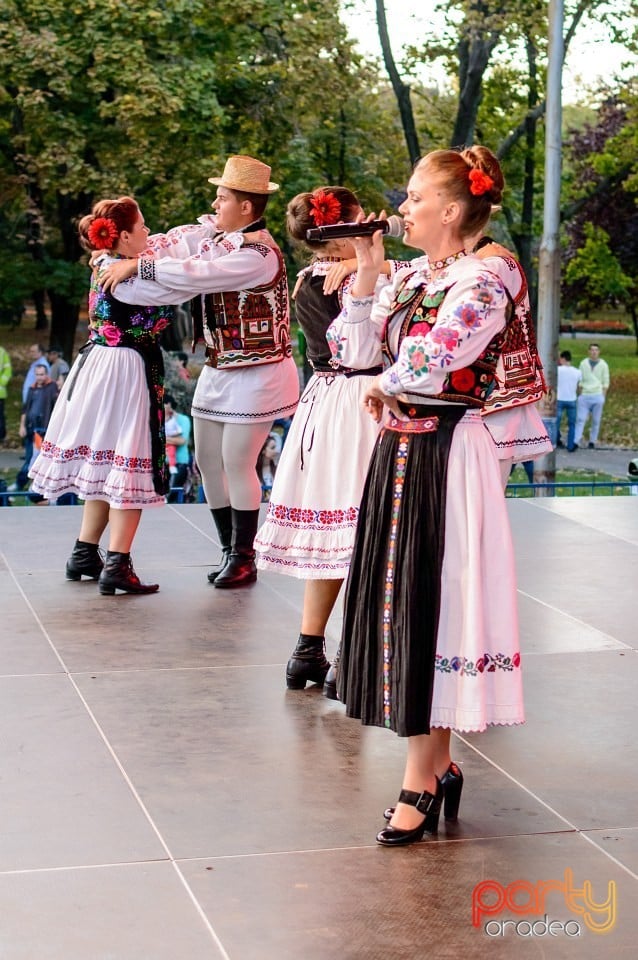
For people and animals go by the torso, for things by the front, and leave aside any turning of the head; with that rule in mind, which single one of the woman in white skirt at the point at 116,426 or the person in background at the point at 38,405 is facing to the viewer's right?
the woman in white skirt

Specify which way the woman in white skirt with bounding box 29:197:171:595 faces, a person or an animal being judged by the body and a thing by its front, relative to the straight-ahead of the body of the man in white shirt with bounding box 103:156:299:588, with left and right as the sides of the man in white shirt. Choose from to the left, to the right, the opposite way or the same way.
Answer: the opposite way

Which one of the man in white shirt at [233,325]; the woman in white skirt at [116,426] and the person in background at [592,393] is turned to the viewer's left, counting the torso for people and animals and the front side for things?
the man in white shirt

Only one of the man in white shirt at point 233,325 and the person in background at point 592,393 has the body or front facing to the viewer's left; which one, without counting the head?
the man in white shirt

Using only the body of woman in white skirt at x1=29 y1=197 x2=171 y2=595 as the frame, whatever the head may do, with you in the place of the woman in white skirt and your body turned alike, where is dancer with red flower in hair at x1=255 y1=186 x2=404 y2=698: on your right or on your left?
on your right

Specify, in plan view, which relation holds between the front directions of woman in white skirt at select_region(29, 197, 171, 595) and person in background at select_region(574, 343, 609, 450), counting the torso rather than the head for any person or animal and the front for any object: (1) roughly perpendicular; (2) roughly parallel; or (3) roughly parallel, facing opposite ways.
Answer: roughly perpendicular

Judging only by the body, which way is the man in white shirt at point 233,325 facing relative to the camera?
to the viewer's left

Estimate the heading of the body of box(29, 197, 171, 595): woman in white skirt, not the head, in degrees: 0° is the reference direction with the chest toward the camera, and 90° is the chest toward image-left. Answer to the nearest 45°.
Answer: approximately 270°

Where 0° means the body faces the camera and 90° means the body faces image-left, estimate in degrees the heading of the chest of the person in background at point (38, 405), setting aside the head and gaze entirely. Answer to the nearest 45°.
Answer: approximately 0°

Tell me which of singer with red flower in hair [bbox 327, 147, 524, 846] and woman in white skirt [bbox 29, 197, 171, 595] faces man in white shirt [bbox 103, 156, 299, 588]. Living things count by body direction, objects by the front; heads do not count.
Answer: the woman in white skirt

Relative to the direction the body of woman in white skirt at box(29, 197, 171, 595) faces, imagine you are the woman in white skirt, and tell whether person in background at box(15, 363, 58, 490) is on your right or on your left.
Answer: on your left

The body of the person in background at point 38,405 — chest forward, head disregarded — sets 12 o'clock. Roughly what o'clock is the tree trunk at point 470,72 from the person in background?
The tree trunk is roughly at 8 o'clock from the person in background.
